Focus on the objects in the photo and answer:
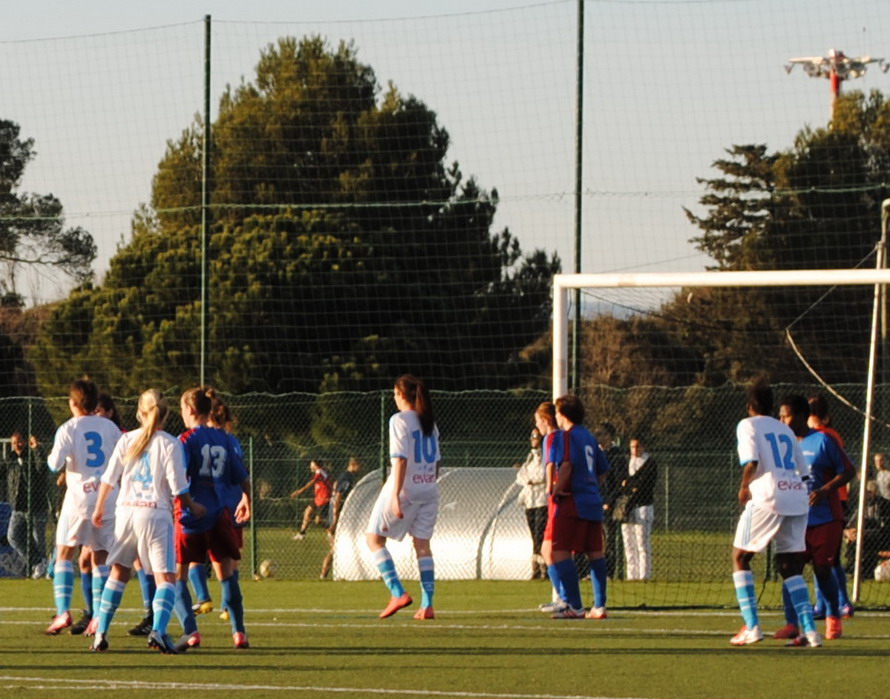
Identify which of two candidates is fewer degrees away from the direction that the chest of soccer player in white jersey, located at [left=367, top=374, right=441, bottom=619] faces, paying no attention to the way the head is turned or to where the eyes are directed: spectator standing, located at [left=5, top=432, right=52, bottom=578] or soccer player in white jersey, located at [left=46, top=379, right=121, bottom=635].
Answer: the spectator standing

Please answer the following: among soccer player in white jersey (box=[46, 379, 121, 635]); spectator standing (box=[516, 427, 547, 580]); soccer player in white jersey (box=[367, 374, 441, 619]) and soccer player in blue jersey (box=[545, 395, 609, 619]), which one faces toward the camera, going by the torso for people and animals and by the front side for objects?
the spectator standing

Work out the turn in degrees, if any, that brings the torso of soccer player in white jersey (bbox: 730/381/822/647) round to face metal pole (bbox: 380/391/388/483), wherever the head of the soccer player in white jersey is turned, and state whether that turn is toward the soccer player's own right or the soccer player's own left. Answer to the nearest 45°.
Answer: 0° — they already face it

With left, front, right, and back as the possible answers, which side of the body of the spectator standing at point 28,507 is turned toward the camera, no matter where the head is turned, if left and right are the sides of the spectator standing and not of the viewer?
front

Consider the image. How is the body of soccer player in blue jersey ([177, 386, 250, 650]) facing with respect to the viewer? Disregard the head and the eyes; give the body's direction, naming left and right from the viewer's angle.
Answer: facing away from the viewer and to the left of the viewer

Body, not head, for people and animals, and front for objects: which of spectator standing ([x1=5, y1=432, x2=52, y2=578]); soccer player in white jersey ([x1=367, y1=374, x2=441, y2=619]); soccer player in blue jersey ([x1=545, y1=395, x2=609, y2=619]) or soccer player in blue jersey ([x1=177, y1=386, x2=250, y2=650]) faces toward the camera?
the spectator standing

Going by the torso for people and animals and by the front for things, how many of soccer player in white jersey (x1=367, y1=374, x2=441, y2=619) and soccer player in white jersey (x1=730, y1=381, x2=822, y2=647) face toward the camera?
0

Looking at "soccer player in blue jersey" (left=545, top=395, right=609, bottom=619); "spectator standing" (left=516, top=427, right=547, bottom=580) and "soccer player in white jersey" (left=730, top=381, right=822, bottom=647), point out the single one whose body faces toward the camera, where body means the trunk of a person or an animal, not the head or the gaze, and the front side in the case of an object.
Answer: the spectator standing

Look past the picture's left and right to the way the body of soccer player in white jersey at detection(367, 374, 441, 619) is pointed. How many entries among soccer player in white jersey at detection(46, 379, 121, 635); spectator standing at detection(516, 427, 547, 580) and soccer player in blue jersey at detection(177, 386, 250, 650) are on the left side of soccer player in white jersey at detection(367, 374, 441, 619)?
2

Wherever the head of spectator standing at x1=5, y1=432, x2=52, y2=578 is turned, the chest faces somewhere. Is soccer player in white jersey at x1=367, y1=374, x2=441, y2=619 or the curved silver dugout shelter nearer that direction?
the soccer player in white jersey

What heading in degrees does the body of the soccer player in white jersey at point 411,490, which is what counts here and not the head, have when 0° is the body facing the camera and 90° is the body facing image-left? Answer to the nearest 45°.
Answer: approximately 135°

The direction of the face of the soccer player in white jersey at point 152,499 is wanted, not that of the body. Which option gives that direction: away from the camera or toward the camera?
away from the camera

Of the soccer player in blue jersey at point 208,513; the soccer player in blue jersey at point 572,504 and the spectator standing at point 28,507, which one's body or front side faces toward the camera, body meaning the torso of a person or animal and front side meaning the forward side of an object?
the spectator standing

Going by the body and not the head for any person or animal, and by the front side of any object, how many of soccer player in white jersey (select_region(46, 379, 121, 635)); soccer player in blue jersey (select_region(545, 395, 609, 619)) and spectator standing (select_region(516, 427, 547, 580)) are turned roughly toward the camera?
1

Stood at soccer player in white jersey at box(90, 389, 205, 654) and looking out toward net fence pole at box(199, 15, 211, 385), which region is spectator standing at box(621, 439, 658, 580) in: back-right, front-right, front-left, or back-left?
front-right

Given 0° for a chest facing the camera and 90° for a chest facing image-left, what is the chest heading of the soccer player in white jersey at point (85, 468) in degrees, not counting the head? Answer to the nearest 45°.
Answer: approximately 135°
